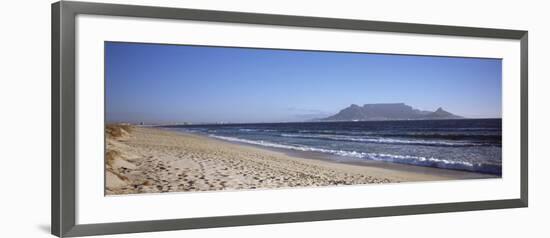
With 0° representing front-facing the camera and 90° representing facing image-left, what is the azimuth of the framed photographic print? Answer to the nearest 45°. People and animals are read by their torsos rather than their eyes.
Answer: approximately 315°
